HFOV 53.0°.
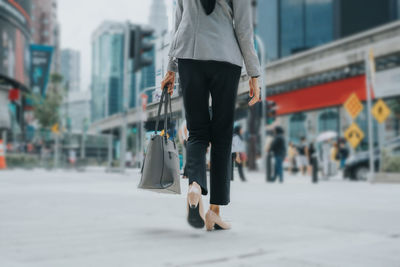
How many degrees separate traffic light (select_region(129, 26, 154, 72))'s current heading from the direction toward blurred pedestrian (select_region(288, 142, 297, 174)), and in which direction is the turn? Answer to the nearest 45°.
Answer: approximately 45° to its left

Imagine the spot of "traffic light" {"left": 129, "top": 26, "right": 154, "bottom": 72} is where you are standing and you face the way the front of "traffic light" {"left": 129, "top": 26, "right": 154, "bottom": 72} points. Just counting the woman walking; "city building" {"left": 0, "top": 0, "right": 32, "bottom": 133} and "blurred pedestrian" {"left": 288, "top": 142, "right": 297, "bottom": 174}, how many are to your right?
1

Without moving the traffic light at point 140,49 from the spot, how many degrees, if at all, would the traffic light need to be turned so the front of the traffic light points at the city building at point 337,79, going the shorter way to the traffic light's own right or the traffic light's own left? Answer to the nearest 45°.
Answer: approximately 45° to the traffic light's own left

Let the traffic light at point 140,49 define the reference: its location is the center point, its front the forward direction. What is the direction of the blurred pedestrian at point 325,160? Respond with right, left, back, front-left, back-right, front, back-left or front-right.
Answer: front-left

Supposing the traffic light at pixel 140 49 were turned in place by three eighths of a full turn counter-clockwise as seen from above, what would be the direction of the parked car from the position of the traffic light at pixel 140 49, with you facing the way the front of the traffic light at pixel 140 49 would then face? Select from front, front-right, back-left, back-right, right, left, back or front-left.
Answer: right
